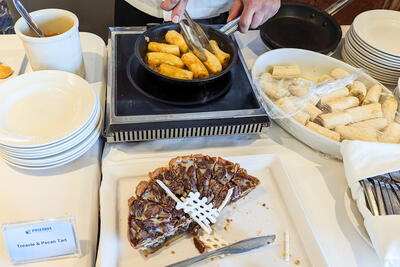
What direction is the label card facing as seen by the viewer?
toward the camera

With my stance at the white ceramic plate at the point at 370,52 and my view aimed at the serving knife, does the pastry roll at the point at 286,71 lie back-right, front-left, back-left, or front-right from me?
front-right

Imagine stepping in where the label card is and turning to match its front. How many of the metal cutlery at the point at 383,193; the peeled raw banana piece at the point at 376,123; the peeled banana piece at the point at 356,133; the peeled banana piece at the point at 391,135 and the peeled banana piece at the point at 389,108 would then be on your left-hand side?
5
